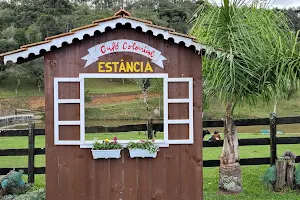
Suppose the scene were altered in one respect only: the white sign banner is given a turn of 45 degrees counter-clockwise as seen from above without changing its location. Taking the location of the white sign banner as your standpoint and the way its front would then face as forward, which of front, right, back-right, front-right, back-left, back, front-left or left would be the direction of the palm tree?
front-left

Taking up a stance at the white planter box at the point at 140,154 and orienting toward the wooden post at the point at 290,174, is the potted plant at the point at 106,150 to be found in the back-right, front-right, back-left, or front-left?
back-left

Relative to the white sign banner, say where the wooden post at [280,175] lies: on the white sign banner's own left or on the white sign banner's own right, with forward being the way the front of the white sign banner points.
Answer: on the white sign banner's own left

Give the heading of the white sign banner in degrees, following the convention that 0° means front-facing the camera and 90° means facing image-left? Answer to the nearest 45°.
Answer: approximately 0°

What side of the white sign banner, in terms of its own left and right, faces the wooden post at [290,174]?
left
